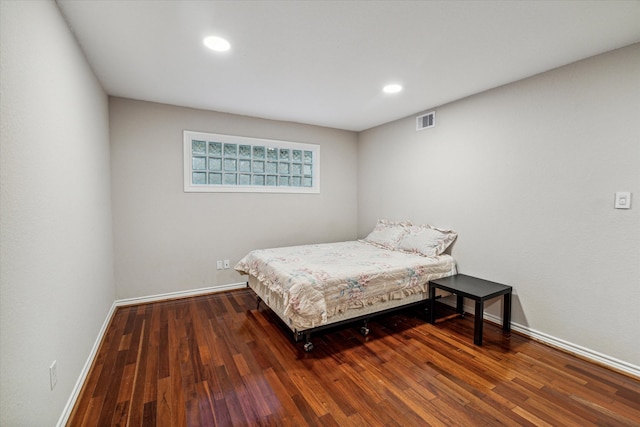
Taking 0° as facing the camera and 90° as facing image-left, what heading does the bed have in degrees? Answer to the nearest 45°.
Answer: approximately 45°

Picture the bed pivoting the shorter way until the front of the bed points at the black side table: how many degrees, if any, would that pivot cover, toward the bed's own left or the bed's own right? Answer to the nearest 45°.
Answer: approximately 135° to the bed's own left
